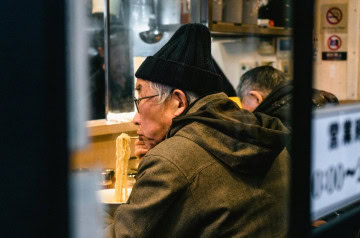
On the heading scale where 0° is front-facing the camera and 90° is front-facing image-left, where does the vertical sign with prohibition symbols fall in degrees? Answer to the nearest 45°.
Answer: approximately 0°

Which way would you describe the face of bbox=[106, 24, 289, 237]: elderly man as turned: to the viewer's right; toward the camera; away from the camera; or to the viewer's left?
to the viewer's left

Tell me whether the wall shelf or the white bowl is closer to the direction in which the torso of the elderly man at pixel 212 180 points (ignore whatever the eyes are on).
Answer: the white bowl

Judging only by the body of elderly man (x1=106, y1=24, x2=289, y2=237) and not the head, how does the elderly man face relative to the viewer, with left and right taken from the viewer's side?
facing away from the viewer and to the left of the viewer

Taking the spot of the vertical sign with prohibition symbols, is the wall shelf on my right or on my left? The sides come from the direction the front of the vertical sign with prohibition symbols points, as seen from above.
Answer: on my right

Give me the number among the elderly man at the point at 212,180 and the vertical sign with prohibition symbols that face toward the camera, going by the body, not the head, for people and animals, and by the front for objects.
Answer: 1

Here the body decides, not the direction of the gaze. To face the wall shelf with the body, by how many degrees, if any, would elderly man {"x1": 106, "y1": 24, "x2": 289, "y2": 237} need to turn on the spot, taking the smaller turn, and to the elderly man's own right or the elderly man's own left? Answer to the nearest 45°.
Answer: approximately 45° to the elderly man's own right

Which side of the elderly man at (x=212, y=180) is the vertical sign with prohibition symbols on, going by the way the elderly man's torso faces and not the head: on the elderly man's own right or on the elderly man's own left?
on the elderly man's own right

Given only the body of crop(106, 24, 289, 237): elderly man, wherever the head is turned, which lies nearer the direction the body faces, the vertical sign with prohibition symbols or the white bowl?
the white bowl
